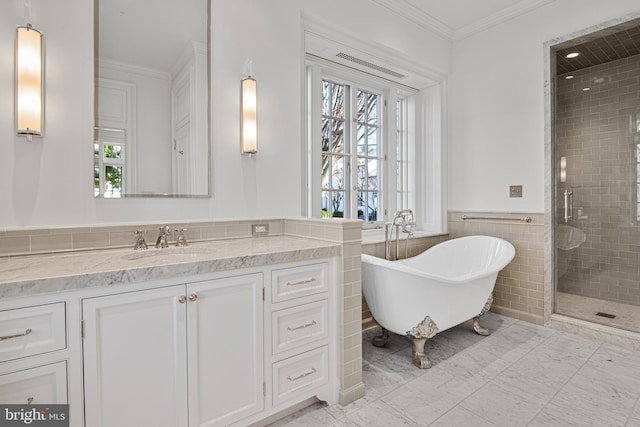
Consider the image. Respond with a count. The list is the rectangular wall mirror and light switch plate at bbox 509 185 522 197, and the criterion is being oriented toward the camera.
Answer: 2

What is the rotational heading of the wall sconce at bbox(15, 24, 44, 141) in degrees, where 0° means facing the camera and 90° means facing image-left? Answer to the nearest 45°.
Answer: approximately 0°

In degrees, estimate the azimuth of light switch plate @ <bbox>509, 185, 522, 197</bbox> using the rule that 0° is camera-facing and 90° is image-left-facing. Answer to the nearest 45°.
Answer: approximately 0°

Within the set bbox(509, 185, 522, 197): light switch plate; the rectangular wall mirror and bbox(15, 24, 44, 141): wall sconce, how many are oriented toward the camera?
3

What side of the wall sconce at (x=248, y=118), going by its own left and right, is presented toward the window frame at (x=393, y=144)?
left

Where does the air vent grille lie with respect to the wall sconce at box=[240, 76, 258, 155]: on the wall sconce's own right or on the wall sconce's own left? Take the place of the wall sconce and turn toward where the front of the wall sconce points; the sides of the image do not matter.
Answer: on the wall sconce's own left

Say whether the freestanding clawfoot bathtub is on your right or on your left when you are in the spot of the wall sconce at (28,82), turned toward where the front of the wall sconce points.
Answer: on your left

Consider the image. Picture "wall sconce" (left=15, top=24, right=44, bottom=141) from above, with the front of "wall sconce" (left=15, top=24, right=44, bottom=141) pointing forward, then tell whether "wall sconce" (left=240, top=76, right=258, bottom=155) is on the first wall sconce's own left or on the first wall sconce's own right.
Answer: on the first wall sconce's own left

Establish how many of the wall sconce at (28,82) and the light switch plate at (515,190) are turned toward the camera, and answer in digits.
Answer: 2
